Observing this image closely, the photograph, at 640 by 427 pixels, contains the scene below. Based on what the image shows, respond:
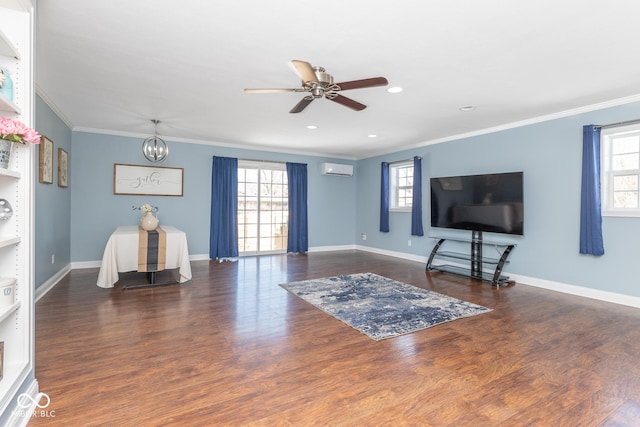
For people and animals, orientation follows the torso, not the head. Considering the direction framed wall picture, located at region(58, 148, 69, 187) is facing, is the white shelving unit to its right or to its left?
on its right

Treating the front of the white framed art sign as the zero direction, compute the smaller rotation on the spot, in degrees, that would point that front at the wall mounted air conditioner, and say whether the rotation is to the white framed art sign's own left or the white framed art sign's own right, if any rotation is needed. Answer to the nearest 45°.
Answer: approximately 90° to the white framed art sign's own left

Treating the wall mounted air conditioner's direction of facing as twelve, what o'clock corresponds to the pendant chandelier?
The pendant chandelier is roughly at 3 o'clock from the wall mounted air conditioner.

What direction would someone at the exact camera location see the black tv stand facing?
facing the viewer and to the left of the viewer

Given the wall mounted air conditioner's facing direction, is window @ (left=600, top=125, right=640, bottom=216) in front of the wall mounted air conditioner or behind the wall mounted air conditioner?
in front

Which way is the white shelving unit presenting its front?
to the viewer's right

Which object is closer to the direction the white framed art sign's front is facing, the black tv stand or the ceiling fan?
the ceiling fan

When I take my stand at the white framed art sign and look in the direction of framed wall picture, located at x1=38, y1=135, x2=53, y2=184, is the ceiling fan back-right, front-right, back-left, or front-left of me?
front-left

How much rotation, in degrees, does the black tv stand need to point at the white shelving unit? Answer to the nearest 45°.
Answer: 0° — it already faces it

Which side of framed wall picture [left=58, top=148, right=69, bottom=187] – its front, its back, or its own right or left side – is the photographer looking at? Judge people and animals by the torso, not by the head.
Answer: right

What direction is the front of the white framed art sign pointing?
toward the camera

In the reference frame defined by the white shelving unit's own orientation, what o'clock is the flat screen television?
The flat screen television is roughly at 12 o'clock from the white shelving unit.

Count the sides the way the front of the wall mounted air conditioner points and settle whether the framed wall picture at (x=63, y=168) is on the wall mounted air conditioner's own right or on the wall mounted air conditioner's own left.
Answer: on the wall mounted air conditioner's own right

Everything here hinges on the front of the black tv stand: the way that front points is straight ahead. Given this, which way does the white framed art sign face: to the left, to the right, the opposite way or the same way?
to the left

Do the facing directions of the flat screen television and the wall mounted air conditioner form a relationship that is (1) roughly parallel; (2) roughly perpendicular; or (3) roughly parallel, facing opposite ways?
roughly perpendicular

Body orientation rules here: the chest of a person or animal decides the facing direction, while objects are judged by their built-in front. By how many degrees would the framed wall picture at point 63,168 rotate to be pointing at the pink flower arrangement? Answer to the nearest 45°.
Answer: approximately 90° to its right

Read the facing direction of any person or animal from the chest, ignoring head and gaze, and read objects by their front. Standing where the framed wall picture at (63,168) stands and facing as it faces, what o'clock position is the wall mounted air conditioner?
The wall mounted air conditioner is roughly at 12 o'clock from the framed wall picture.
